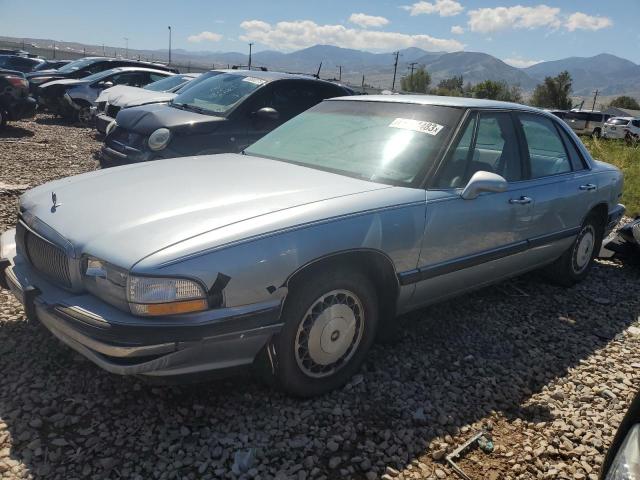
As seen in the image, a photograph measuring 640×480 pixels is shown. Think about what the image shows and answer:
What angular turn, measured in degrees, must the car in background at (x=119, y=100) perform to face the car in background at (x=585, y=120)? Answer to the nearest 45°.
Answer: approximately 180°

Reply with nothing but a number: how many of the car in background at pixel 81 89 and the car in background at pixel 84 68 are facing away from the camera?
0

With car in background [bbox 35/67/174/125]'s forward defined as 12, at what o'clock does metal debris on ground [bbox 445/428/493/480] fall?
The metal debris on ground is roughly at 10 o'clock from the car in background.

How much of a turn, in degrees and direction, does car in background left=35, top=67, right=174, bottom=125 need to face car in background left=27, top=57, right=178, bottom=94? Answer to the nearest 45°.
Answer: approximately 135° to its right

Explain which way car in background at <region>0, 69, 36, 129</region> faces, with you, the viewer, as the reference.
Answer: facing away from the viewer and to the left of the viewer

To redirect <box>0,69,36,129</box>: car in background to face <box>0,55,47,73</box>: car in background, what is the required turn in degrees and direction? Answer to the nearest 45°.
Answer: approximately 45° to its right

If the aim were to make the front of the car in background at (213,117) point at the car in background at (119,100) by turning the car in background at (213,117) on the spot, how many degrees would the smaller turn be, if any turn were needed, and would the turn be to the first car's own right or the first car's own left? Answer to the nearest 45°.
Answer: approximately 90° to the first car's own right
